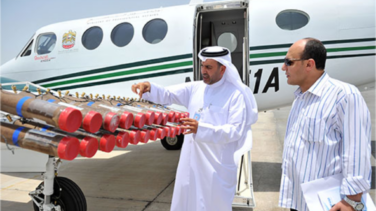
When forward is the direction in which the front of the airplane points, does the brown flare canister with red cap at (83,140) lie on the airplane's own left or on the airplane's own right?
on the airplane's own left

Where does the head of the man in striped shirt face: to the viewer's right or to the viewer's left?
to the viewer's left

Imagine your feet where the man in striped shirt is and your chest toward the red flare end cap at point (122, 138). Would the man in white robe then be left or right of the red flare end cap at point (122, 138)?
right

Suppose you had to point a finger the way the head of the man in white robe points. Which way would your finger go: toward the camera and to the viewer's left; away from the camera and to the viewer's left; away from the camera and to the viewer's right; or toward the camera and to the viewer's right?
toward the camera and to the viewer's left

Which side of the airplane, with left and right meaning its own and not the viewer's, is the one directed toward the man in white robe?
left

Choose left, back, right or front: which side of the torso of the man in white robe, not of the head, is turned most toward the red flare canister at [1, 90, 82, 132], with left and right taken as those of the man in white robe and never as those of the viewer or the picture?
front

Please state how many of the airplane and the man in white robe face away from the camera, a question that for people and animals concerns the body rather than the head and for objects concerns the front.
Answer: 0

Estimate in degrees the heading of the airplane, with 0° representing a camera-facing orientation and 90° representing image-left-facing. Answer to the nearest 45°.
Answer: approximately 90°
